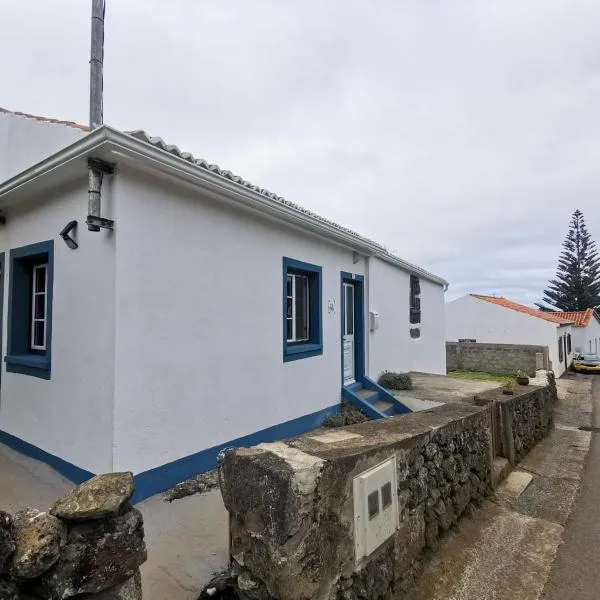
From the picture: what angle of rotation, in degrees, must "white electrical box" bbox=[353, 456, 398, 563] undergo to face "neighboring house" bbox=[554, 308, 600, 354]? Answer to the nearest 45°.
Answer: approximately 90° to its left

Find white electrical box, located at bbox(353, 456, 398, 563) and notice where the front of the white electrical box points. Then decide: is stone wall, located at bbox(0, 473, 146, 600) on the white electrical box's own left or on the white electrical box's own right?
on the white electrical box's own right

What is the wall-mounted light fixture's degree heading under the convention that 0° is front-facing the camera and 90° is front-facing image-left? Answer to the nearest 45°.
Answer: approximately 45°

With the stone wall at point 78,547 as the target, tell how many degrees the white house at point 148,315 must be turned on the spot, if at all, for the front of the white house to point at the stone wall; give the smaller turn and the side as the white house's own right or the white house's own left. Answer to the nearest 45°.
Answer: approximately 45° to the white house's own right

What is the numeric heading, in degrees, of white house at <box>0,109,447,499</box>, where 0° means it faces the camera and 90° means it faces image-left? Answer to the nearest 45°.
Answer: approximately 315°

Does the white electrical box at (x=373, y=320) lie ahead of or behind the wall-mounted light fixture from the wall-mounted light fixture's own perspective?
behind

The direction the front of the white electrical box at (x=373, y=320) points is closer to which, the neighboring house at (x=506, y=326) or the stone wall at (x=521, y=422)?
the stone wall

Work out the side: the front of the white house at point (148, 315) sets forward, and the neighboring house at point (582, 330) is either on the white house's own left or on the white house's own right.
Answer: on the white house's own left

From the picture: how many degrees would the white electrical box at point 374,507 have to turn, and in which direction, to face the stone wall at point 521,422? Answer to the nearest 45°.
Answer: approximately 90° to its left

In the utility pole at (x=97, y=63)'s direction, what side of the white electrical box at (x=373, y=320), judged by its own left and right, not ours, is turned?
right

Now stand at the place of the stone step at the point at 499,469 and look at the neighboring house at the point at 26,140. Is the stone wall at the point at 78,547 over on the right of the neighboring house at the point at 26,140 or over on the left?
left

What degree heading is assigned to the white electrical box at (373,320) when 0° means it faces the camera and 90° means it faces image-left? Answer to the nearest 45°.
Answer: approximately 315°

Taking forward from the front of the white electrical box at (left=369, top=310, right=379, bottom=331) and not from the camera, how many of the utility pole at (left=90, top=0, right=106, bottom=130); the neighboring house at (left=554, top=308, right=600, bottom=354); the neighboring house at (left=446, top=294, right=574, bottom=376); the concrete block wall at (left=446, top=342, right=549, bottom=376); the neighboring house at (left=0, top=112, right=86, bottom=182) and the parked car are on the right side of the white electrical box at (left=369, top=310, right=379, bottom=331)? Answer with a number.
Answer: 2
